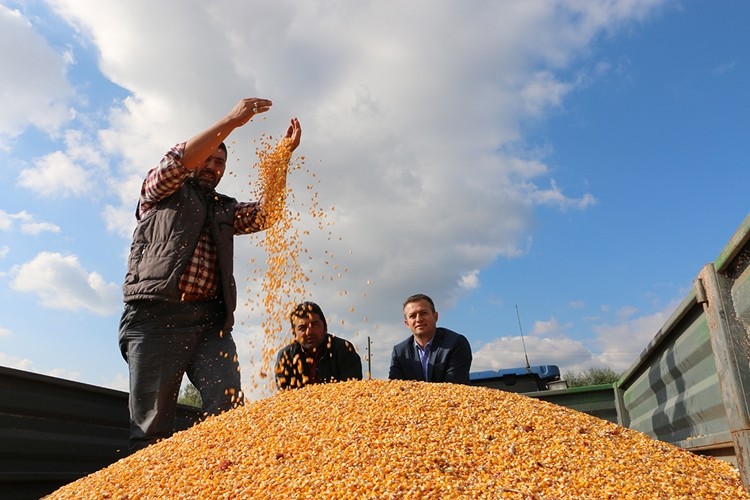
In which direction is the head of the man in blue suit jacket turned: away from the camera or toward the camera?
toward the camera

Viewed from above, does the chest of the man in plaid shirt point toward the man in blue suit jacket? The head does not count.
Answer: no

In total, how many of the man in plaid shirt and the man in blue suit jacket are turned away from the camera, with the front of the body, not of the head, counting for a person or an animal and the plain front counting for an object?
0

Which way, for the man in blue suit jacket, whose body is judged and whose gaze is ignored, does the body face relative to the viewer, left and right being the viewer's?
facing the viewer

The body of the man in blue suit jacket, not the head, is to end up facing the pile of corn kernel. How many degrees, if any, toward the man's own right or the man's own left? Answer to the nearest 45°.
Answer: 0° — they already face it

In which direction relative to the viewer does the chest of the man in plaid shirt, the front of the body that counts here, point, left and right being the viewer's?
facing the viewer and to the right of the viewer
